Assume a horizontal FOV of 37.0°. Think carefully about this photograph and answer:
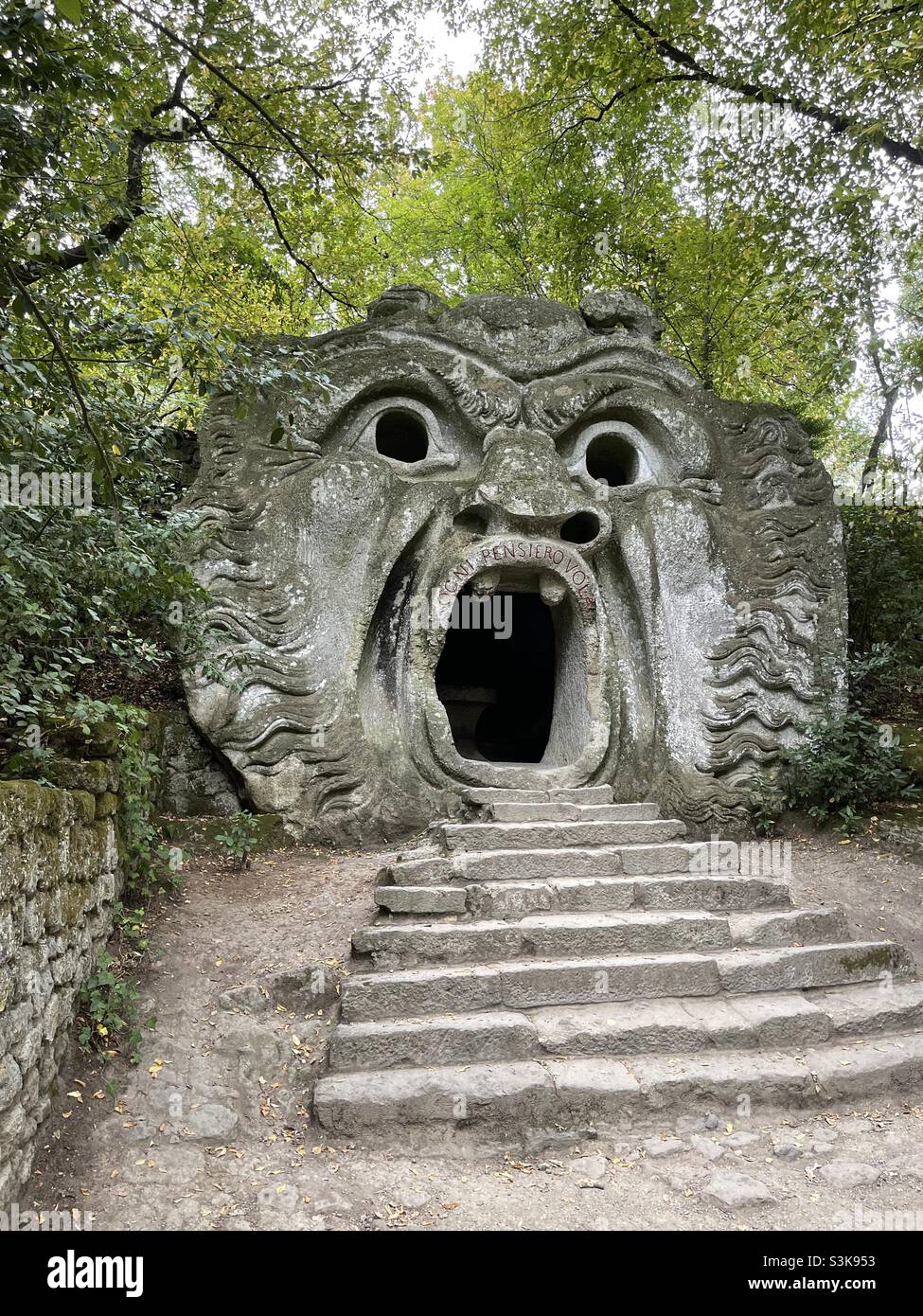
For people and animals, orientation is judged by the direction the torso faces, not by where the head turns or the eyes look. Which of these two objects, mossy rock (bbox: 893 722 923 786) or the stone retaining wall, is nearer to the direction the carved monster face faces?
the stone retaining wall

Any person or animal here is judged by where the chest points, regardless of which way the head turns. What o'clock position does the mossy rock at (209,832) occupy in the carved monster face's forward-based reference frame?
The mossy rock is roughly at 2 o'clock from the carved monster face.

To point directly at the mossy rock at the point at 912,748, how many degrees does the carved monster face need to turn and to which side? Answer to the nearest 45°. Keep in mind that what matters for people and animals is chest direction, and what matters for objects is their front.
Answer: approximately 90° to its left

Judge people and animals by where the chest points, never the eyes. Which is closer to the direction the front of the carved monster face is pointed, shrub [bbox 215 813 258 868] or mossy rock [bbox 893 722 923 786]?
the shrub

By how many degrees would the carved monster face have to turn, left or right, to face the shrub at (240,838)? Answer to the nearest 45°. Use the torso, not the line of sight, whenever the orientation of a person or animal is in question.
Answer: approximately 45° to its right

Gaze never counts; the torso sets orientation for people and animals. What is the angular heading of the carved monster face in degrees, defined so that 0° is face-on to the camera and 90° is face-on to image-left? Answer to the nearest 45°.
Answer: approximately 0°

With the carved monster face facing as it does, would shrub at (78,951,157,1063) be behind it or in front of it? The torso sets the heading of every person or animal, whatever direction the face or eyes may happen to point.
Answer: in front

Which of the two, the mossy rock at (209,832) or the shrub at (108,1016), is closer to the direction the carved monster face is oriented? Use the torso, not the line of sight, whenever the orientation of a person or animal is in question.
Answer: the shrub
